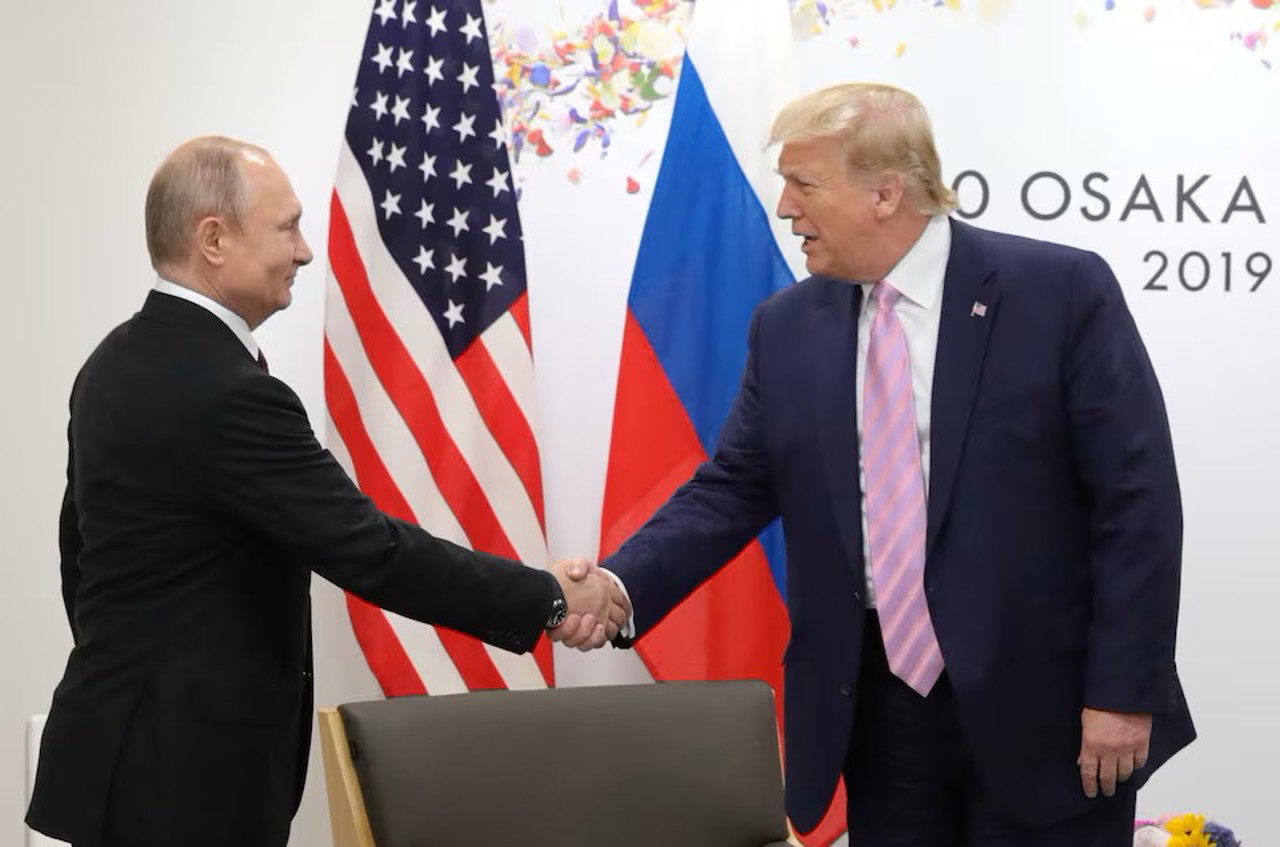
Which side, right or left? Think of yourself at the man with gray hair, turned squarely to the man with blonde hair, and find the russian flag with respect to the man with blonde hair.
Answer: left

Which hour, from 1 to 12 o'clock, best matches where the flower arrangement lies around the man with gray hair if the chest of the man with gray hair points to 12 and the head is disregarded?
The flower arrangement is roughly at 12 o'clock from the man with gray hair.

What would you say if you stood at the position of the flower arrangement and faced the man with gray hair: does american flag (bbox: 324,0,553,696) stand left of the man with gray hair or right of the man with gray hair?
right

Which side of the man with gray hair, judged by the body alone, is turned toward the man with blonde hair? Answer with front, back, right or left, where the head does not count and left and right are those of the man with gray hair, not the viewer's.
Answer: front

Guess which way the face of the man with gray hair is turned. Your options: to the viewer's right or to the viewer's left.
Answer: to the viewer's right

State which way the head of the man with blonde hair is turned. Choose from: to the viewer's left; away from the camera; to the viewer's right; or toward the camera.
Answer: to the viewer's left

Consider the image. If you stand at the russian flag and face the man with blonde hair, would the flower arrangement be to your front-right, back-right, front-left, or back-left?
front-left

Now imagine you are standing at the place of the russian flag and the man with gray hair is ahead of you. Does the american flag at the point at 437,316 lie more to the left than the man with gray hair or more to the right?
right

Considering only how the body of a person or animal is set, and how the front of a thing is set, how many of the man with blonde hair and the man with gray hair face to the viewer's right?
1

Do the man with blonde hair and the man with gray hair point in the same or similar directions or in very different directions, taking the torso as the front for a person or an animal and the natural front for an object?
very different directions

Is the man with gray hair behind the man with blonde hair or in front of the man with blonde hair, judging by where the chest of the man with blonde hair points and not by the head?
in front

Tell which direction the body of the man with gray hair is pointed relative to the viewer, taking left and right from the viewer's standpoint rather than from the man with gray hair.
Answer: facing to the right of the viewer

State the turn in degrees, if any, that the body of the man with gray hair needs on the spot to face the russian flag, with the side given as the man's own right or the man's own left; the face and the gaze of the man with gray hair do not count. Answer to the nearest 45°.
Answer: approximately 45° to the man's own left

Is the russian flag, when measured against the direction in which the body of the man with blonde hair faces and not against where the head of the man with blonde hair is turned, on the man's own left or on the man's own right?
on the man's own right

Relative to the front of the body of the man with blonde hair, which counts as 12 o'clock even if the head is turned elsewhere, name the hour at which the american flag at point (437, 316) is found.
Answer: The american flag is roughly at 3 o'clock from the man with blonde hair.

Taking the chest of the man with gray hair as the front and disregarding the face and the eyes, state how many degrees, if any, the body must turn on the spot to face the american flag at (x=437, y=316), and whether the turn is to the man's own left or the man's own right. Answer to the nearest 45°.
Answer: approximately 90° to the man's own left

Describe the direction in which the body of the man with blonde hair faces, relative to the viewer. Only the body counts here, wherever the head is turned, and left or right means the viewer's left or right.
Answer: facing the viewer and to the left of the viewer
